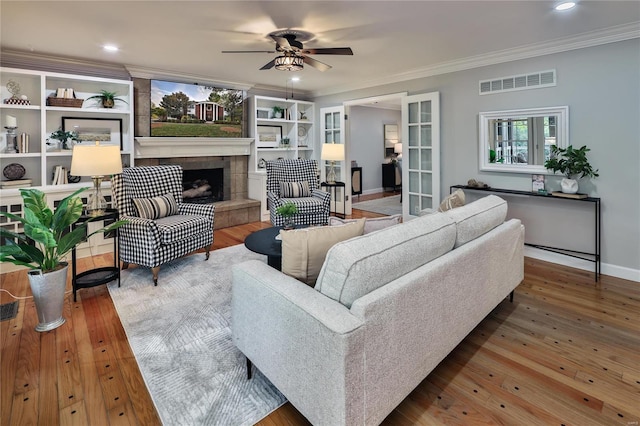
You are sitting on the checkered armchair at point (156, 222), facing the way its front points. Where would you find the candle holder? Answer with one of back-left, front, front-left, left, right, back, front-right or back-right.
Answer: back

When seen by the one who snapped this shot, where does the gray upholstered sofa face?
facing away from the viewer and to the left of the viewer

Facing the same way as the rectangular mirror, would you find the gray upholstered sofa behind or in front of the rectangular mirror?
in front

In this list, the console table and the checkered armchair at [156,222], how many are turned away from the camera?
0

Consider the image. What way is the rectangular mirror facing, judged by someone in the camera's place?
facing the viewer and to the left of the viewer

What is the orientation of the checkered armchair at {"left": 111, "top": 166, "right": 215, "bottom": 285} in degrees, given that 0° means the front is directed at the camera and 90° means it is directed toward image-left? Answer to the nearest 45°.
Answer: approximately 315°

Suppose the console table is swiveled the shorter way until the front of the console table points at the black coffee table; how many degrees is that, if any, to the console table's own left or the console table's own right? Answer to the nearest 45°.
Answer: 0° — it already faces it

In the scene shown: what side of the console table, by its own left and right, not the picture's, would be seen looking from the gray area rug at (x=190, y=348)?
front
